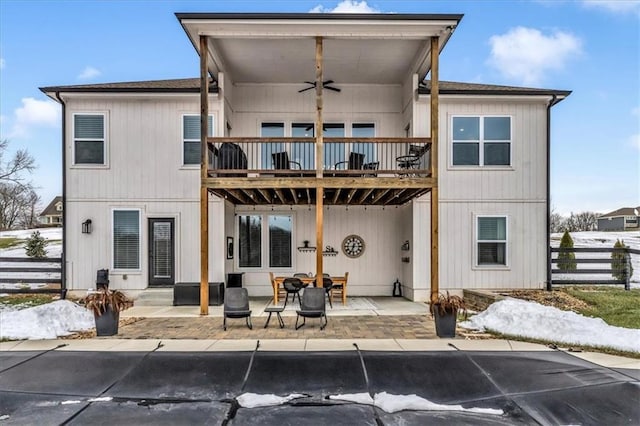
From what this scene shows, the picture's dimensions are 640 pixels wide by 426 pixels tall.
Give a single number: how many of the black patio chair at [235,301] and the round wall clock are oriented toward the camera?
2

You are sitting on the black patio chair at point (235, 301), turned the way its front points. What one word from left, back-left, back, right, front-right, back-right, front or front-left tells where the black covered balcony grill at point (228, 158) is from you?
back

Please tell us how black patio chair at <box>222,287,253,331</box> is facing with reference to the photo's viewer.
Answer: facing the viewer

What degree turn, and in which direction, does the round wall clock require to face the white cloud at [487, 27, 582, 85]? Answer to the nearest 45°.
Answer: approximately 135° to its left

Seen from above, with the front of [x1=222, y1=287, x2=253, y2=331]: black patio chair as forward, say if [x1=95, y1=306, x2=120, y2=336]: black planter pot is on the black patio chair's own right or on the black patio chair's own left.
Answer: on the black patio chair's own right

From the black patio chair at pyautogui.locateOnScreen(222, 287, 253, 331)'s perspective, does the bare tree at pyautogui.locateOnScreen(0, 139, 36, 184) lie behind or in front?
behind

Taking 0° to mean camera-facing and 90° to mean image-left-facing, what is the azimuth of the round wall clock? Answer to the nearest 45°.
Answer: approximately 0°
